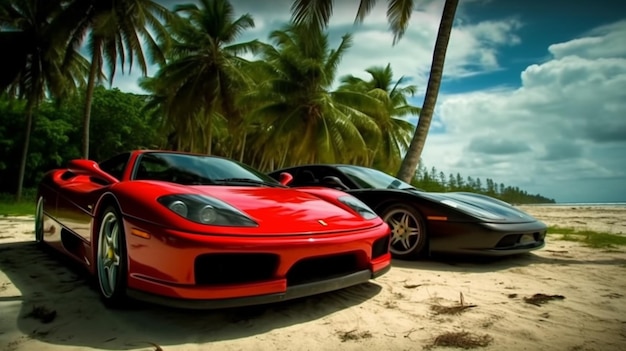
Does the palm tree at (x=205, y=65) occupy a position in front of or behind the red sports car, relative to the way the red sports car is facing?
behind

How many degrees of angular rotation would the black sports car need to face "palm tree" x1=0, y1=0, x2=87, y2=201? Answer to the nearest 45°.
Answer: approximately 180°

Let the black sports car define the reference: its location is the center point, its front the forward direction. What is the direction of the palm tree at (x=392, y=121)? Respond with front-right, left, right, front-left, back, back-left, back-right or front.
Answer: back-left

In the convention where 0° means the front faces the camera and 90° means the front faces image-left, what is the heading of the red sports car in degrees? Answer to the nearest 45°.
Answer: approximately 315°

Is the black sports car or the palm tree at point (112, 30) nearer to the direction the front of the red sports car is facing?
the black sports car

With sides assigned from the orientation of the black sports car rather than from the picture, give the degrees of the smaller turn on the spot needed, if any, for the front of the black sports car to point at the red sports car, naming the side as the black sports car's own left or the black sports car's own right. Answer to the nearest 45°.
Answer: approximately 90° to the black sports car's own right

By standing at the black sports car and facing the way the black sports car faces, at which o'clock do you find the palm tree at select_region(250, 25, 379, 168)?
The palm tree is roughly at 7 o'clock from the black sports car.

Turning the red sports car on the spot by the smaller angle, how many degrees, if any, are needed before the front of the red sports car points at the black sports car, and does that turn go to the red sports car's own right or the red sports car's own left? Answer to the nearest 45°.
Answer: approximately 90° to the red sports car's own left

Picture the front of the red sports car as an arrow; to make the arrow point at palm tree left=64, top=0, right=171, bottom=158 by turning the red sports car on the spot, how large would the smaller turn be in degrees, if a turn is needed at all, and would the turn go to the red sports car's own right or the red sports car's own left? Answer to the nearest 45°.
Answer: approximately 135° to the red sports car's own left

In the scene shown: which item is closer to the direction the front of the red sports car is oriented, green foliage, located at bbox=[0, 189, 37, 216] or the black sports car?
the black sports car

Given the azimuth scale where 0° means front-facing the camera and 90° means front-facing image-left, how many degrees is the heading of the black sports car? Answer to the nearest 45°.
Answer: approximately 315°
